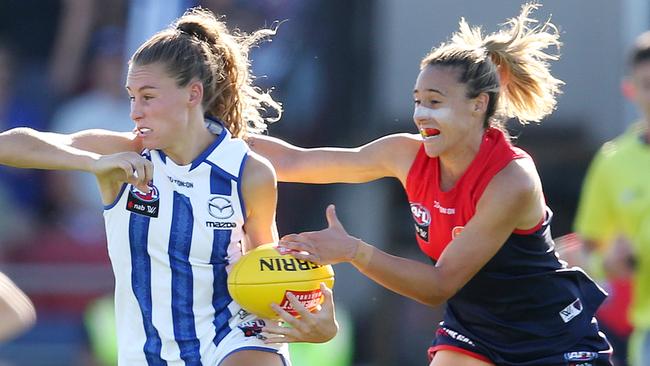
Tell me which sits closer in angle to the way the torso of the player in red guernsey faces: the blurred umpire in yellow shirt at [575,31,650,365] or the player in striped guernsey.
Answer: the player in striped guernsey

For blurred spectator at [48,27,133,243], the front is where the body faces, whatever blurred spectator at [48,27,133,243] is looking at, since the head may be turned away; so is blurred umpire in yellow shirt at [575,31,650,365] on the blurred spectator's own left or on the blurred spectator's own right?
on the blurred spectator's own left

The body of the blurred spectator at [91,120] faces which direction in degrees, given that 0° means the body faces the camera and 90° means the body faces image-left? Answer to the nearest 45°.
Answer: approximately 0°

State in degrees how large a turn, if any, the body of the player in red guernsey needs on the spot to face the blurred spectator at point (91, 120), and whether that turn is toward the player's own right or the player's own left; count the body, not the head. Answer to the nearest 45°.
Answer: approximately 90° to the player's own right

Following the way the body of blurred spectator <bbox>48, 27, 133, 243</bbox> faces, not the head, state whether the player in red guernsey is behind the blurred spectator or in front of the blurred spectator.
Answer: in front

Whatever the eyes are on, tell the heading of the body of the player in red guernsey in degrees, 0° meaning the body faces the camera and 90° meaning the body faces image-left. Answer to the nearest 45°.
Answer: approximately 45°
